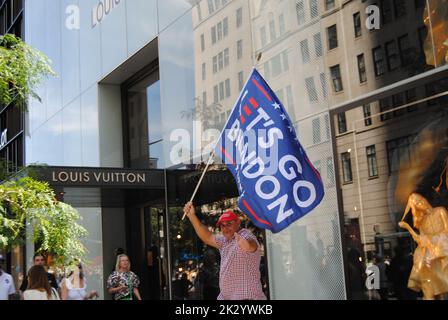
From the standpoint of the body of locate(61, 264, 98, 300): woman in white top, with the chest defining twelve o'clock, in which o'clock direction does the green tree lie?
The green tree is roughly at 2 o'clock from the woman in white top.

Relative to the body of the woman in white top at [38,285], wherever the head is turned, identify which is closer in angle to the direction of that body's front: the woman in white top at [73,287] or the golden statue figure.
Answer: the woman in white top

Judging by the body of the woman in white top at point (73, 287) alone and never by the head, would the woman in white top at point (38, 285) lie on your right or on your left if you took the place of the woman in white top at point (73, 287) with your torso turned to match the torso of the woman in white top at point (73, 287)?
on your right

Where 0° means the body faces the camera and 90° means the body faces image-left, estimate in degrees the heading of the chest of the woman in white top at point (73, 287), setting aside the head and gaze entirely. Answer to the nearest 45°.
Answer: approximately 315°
